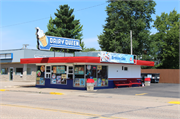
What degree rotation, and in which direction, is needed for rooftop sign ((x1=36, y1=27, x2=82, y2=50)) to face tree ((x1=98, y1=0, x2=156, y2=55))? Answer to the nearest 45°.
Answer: approximately 90° to its left

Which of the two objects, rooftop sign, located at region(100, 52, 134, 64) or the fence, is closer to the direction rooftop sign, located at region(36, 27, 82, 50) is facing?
the rooftop sign

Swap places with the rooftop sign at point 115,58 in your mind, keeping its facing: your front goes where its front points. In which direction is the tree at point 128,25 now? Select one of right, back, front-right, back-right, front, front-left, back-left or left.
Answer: back-left

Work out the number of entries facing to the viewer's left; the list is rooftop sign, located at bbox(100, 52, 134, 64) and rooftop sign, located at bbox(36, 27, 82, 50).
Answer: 0

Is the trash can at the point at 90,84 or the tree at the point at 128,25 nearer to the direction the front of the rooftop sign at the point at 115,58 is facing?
the trash can

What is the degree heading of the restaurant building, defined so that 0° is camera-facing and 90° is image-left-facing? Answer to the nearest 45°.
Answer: approximately 45°

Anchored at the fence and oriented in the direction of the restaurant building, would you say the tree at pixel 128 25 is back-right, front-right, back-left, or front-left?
back-right

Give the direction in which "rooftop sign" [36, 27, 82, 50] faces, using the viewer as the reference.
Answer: facing the viewer and to the right of the viewer

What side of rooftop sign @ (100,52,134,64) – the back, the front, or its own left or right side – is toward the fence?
left

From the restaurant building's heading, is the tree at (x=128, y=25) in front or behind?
behind
